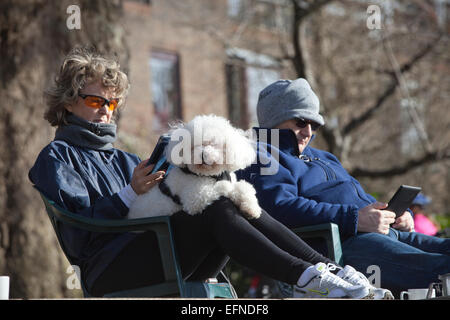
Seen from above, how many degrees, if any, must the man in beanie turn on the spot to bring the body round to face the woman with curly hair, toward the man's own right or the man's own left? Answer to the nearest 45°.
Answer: approximately 90° to the man's own right

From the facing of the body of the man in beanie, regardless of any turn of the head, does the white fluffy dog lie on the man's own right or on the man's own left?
on the man's own right

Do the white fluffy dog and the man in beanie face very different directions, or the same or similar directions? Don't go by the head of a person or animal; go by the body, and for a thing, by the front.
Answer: same or similar directions

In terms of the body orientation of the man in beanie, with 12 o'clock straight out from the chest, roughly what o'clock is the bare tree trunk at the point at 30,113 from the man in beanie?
The bare tree trunk is roughly at 6 o'clock from the man in beanie.

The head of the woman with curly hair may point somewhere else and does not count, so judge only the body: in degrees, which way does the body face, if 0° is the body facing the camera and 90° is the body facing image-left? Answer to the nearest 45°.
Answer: approximately 270°

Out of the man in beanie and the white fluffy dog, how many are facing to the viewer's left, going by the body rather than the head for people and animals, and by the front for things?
0

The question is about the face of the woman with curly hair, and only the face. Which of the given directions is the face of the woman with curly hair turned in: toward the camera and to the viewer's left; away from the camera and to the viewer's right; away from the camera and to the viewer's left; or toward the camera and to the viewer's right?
toward the camera and to the viewer's right

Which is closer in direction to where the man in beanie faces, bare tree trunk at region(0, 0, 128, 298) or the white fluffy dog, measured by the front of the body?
the white fluffy dog

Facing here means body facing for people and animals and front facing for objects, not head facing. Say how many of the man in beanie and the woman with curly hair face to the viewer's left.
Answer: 0

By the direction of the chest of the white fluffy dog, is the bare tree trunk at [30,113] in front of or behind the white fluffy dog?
behind

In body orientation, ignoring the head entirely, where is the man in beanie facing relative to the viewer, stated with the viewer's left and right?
facing the viewer and to the right of the viewer
